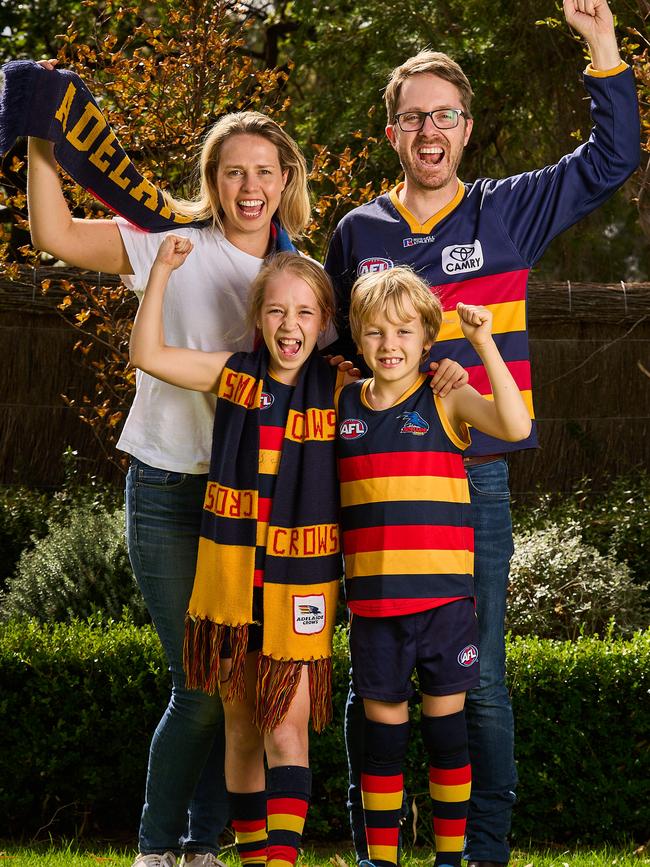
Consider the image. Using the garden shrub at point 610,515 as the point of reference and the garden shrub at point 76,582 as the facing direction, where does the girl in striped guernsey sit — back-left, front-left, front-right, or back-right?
front-left

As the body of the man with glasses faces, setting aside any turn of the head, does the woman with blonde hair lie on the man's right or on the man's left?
on the man's right

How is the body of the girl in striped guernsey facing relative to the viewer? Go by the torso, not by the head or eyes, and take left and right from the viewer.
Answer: facing the viewer

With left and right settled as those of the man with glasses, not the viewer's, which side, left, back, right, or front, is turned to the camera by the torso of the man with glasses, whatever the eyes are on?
front

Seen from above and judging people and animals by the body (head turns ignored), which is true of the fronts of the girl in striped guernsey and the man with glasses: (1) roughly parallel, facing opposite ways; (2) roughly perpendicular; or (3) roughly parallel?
roughly parallel

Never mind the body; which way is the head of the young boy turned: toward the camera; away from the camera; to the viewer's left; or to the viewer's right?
toward the camera

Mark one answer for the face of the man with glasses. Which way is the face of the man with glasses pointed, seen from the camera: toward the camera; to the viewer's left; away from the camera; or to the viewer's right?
toward the camera

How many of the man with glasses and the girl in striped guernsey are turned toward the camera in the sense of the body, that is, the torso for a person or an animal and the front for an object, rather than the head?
2

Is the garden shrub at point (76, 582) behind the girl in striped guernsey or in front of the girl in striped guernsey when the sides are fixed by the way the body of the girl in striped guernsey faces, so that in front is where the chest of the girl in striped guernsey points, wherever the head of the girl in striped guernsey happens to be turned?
behind

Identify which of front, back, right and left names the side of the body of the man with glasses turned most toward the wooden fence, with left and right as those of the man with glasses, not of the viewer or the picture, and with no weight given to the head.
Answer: back
